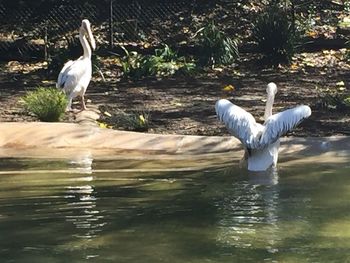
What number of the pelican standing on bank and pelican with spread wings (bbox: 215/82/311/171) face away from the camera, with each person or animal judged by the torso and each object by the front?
1

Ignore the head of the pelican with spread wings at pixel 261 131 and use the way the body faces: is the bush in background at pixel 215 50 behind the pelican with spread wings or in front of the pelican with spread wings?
in front

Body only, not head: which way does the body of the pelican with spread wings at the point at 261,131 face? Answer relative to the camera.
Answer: away from the camera

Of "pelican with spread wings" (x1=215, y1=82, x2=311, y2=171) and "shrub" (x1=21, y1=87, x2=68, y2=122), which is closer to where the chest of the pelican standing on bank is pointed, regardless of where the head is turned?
the pelican with spread wings

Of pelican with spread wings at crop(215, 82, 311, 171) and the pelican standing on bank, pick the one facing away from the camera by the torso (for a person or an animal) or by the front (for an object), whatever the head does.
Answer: the pelican with spread wings

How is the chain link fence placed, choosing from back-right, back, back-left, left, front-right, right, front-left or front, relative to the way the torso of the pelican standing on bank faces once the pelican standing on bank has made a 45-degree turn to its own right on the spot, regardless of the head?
back

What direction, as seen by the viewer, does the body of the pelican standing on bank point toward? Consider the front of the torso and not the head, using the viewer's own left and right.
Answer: facing the viewer and to the right of the viewer

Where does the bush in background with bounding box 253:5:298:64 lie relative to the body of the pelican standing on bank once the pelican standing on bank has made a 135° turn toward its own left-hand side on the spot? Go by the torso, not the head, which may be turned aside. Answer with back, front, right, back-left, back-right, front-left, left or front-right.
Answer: front-right
